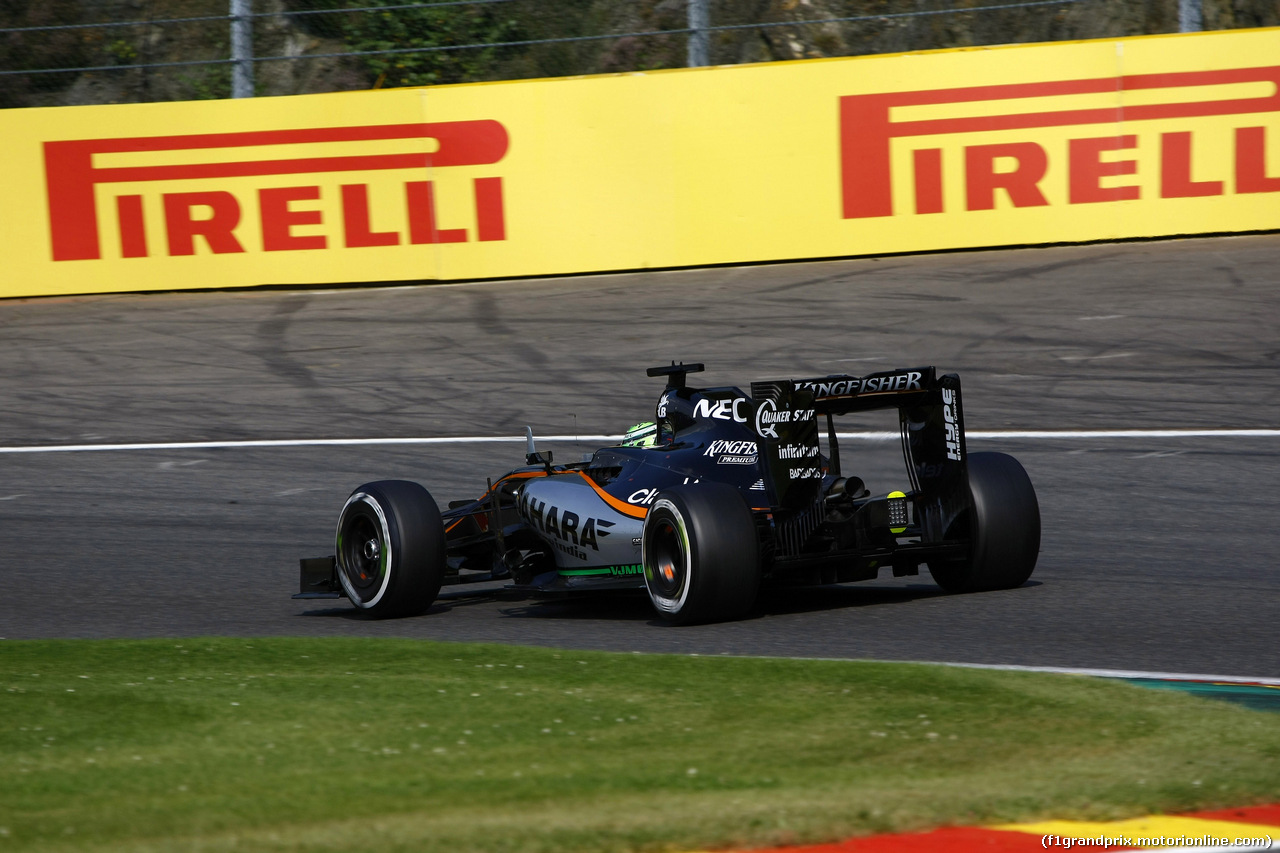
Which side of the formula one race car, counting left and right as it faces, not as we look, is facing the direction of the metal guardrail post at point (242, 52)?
front

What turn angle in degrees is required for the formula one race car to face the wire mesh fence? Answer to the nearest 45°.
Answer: approximately 45° to its right

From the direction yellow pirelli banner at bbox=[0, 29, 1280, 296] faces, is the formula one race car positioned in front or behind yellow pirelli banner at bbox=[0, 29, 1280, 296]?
in front

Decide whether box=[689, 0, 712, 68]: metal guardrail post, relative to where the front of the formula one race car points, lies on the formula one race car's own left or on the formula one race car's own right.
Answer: on the formula one race car's own right

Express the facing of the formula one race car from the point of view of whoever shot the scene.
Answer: facing away from the viewer and to the left of the viewer

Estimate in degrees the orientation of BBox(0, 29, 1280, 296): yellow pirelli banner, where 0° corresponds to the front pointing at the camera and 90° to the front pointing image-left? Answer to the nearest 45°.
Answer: approximately 0°

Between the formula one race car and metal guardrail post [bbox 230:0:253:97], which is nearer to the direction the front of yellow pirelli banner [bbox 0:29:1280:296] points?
the formula one race car

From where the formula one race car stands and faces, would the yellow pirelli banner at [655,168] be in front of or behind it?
in front

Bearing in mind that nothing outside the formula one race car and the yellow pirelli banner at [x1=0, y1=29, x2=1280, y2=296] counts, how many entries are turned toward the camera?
1
